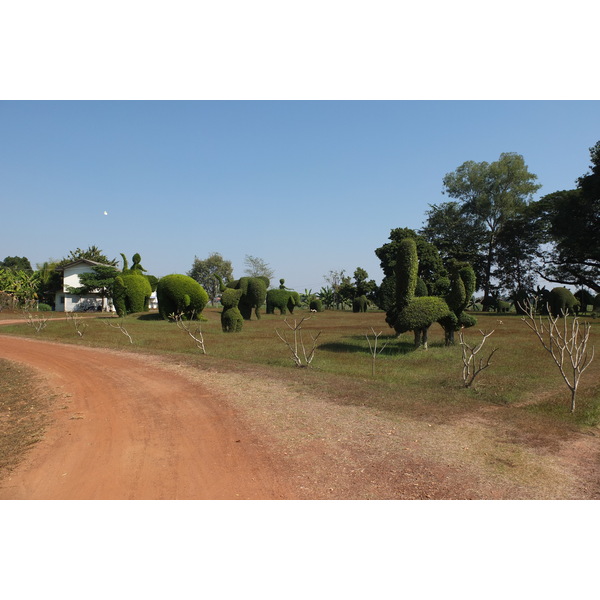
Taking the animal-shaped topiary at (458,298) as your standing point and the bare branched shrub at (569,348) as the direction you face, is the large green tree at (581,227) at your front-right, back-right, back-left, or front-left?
back-left

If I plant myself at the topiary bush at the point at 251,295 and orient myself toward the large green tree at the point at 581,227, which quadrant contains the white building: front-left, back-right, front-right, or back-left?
back-left

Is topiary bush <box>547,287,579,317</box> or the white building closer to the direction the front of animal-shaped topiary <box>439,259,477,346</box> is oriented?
the white building

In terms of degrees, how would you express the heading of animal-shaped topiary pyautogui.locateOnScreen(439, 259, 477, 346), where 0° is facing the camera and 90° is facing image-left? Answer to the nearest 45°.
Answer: approximately 90°

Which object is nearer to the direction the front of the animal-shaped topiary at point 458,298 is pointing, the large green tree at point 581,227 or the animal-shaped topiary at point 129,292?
the animal-shaped topiary

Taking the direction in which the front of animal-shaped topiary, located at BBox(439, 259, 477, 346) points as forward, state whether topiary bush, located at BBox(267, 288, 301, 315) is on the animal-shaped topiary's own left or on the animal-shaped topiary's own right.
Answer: on the animal-shaped topiary's own right

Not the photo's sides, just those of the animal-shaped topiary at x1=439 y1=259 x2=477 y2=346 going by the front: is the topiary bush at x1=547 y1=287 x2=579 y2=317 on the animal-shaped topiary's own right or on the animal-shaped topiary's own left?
on the animal-shaped topiary's own right

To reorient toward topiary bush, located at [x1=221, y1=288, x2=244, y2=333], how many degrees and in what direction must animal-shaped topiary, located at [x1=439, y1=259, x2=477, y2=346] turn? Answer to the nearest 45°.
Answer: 0° — it already faces it
